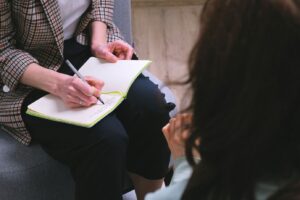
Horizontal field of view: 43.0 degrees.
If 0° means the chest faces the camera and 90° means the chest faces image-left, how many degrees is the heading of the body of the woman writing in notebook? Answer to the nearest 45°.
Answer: approximately 315°
